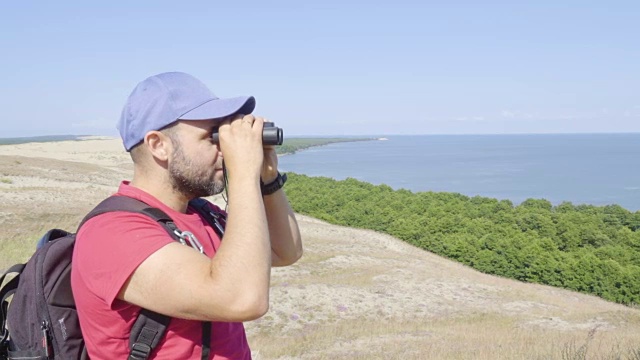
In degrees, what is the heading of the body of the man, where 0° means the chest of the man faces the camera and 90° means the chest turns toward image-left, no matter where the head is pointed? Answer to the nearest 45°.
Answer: approximately 270°

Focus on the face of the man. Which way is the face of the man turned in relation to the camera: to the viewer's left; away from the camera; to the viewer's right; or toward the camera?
to the viewer's right
